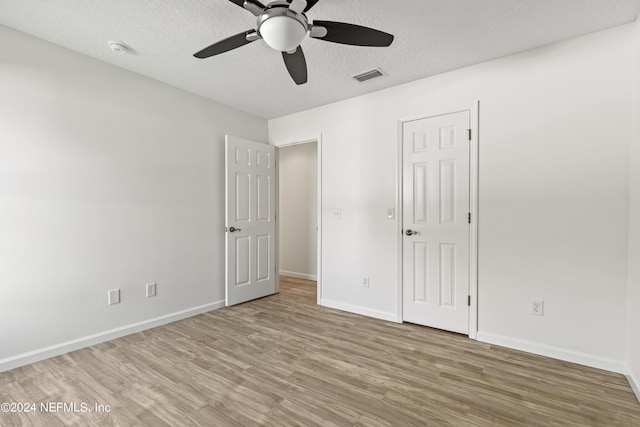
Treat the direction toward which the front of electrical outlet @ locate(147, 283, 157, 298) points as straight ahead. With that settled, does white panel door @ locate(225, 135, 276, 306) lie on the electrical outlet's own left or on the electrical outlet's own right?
on the electrical outlet's own left

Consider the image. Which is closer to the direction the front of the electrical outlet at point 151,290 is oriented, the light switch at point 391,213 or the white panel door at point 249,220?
the light switch

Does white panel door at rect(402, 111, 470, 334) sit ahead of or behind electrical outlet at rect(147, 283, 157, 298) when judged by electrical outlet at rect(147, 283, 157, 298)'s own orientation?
ahead

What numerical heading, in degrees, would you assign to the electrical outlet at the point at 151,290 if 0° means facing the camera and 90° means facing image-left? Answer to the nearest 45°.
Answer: approximately 315°

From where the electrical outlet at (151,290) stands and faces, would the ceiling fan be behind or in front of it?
in front

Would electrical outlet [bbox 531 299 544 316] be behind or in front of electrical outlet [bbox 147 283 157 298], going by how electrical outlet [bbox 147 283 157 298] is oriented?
in front
